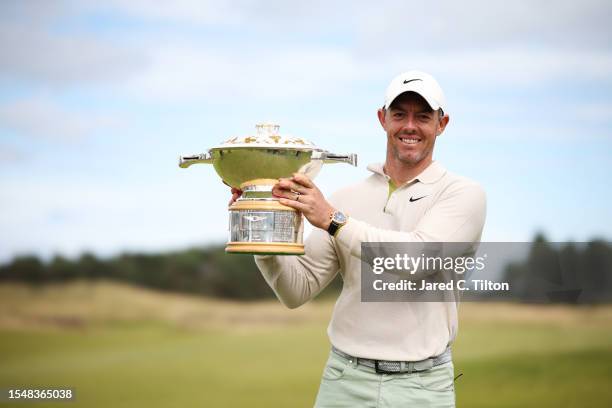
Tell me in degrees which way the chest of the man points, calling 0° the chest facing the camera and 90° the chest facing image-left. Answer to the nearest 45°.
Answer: approximately 0°

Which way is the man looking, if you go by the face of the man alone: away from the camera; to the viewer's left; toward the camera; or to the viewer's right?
toward the camera
